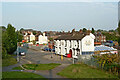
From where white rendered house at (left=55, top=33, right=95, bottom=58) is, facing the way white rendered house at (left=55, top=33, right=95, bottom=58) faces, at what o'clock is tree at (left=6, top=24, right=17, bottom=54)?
The tree is roughly at 2 o'clock from the white rendered house.

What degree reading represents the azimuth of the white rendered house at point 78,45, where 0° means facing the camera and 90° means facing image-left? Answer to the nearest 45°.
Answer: approximately 45°
